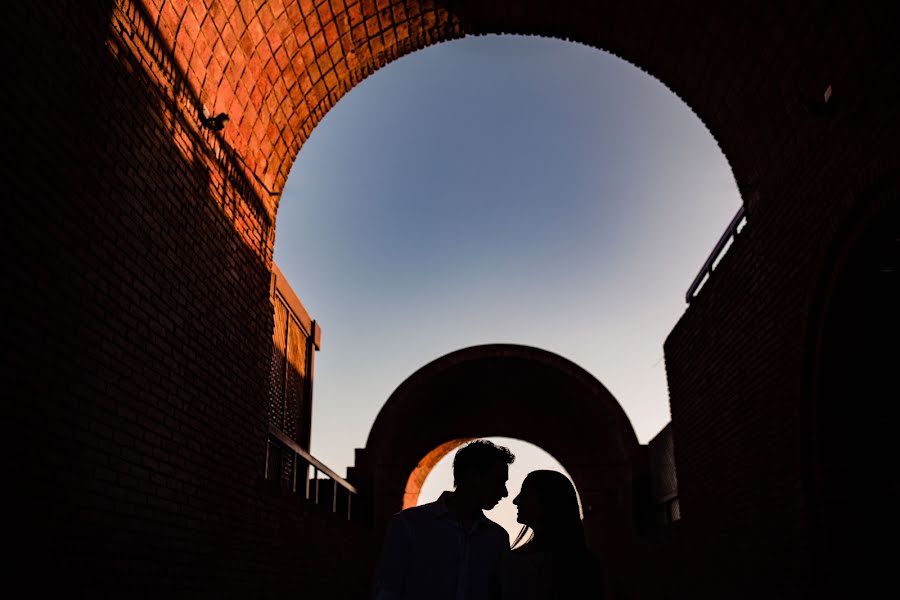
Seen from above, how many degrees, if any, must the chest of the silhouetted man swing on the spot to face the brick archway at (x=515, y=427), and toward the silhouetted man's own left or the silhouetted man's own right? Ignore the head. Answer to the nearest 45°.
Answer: approximately 135° to the silhouetted man's own left

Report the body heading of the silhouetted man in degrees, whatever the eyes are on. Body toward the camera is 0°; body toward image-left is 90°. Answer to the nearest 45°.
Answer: approximately 315°

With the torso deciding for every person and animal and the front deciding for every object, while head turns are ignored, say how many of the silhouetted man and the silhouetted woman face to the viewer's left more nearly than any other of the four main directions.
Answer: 1

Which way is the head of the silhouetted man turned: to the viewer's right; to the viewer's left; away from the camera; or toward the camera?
to the viewer's right

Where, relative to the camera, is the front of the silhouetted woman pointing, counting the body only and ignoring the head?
to the viewer's left

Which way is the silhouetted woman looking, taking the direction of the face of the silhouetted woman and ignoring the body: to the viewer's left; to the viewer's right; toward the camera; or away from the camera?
to the viewer's left

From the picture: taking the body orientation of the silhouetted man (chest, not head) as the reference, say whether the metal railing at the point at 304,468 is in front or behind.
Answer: behind

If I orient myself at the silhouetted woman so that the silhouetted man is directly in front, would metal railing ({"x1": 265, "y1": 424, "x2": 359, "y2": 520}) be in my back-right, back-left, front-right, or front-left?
front-right

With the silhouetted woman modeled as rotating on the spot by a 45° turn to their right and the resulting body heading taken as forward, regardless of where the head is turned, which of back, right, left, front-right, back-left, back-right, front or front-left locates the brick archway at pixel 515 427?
front-right
